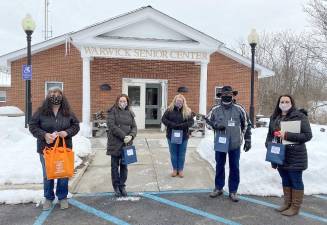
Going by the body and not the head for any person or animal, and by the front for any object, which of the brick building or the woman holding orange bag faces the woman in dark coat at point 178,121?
the brick building

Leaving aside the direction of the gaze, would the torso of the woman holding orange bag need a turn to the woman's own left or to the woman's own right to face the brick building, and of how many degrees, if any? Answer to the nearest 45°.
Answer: approximately 180°

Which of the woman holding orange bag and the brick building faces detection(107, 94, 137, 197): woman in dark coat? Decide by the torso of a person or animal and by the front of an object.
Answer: the brick building

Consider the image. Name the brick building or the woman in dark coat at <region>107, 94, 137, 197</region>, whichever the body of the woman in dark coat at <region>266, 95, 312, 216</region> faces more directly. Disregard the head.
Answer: the woman in dark coat

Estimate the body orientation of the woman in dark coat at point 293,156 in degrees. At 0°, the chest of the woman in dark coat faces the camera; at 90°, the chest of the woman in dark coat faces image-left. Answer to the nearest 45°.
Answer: approximately 45°

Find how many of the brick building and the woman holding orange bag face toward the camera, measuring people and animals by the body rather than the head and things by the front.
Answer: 2

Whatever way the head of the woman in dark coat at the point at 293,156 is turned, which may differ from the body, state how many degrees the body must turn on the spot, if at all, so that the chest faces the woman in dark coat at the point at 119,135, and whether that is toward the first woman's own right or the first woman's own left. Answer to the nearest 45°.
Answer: approximately 45° to the first woman's own right

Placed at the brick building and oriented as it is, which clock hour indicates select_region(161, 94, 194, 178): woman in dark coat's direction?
The woman in dark coat is roughly at 12 o'clock from the brick building.

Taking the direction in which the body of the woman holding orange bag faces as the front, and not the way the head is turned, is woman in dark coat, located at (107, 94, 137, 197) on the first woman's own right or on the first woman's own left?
on the first woman's own left

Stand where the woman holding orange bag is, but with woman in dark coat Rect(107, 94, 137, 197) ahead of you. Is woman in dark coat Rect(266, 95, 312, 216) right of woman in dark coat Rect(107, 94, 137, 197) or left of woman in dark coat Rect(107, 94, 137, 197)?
right

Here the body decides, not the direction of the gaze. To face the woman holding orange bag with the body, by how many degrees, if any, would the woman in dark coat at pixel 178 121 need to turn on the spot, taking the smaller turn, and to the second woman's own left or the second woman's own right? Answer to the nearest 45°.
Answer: approximately 45° to the second woman's own right

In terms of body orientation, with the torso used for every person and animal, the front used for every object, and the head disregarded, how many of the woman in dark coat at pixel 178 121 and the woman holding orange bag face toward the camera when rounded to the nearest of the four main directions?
2
